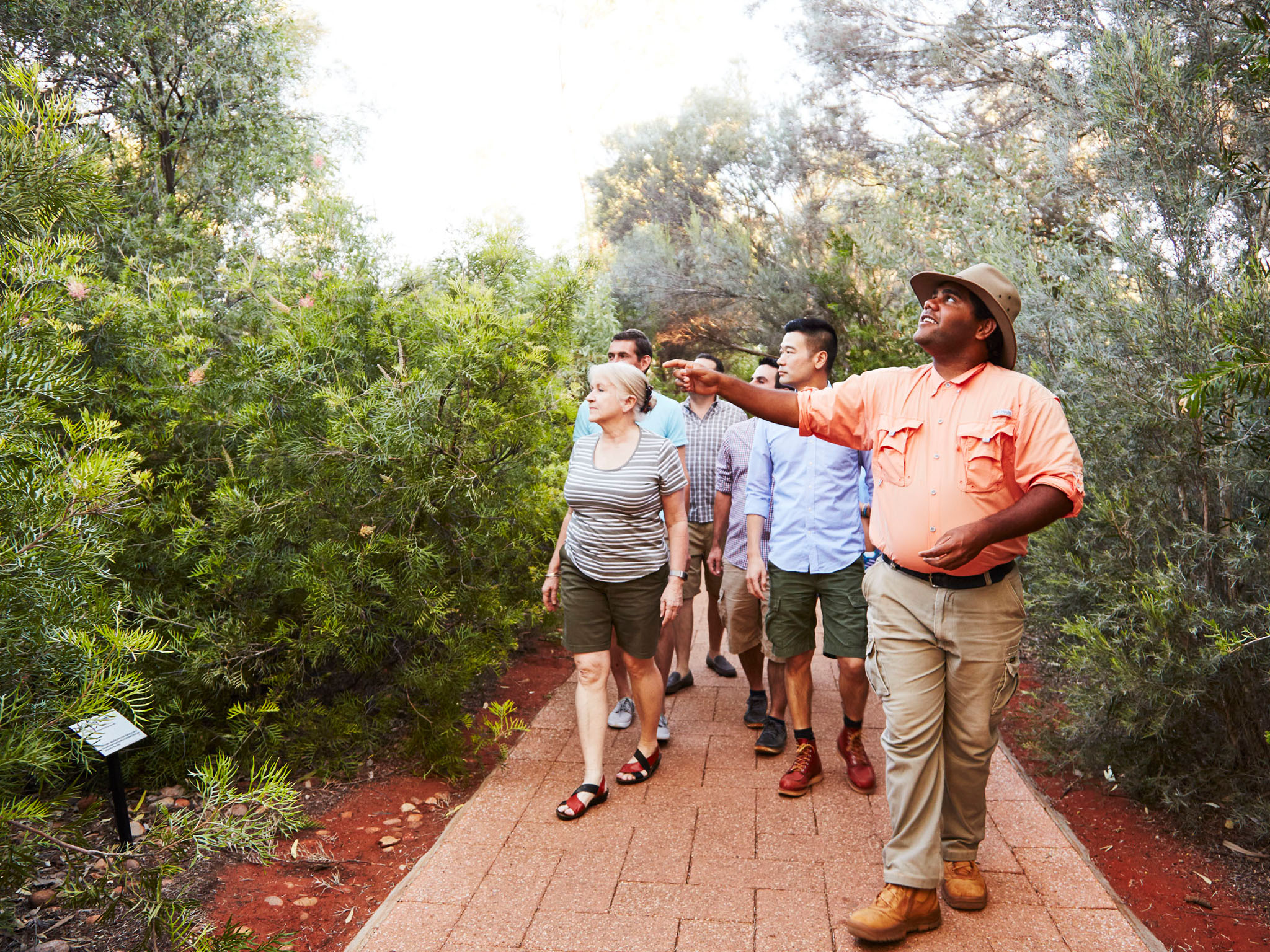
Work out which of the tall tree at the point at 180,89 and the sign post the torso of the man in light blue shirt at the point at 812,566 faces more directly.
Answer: the sign post

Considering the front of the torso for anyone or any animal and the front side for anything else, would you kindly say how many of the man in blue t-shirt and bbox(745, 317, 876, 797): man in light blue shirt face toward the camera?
2

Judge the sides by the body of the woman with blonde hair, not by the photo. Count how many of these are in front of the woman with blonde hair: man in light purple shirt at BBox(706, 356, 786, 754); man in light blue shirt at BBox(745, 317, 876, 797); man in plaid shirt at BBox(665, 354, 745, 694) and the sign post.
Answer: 1

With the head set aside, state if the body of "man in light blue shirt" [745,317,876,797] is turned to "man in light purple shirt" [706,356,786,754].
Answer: no

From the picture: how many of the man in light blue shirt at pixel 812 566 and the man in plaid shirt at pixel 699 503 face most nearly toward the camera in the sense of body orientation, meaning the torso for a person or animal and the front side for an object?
2

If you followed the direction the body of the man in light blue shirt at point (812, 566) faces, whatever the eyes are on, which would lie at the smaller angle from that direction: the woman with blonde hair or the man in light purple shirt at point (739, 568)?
the woman with blonde hair

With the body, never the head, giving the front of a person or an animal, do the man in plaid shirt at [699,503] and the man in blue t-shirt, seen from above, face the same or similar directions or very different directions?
same or similar directions

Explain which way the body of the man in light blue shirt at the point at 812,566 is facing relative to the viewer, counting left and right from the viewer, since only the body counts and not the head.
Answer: facing the viewer

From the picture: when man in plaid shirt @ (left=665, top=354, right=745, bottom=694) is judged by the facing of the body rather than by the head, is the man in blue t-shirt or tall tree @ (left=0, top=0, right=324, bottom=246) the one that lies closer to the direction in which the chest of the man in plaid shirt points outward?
the man in blue t-shirt

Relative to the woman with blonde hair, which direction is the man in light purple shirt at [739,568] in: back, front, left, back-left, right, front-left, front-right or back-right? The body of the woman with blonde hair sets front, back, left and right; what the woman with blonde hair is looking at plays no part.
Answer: back

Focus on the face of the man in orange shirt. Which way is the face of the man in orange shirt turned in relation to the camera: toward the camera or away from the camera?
toward the camera

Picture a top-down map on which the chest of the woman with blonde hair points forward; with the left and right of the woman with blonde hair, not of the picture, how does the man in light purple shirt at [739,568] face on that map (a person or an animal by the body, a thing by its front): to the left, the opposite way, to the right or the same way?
the same way

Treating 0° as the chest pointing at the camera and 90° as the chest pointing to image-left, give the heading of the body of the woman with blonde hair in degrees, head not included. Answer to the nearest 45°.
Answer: approximately 45°

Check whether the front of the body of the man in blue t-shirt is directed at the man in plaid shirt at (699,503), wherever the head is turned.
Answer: no

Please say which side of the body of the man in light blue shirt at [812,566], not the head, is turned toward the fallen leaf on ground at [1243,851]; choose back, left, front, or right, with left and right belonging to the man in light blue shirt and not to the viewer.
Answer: left

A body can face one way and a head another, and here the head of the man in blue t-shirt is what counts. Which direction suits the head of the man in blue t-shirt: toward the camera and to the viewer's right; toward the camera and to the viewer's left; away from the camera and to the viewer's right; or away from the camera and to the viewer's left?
toward the camera and to the viewer's left

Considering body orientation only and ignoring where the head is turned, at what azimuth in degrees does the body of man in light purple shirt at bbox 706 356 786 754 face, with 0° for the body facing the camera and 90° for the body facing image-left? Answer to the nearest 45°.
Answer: approximately 45°

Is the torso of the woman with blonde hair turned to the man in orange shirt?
no
